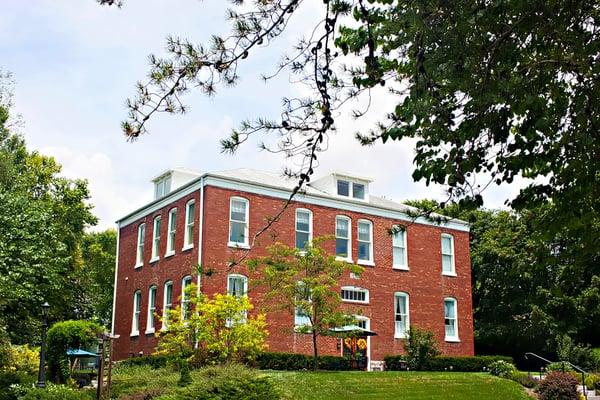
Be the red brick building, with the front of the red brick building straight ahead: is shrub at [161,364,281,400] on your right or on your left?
on your right

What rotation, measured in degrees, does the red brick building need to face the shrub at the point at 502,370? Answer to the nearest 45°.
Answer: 0° — it already faces it

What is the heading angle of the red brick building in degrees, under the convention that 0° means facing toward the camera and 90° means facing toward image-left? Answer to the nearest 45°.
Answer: approximately 315°

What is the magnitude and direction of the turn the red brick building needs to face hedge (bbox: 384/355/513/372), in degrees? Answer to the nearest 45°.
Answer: approximately 45° to its left

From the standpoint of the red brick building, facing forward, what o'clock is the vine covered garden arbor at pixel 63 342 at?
The vine covered garden arbor is roughly at 3 o'clock from the red brick building.
